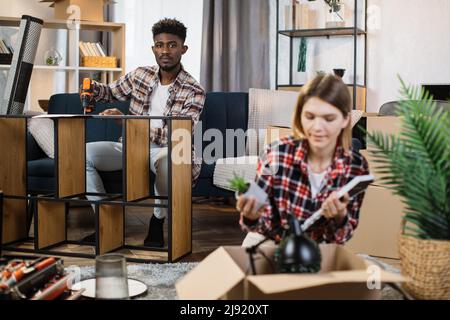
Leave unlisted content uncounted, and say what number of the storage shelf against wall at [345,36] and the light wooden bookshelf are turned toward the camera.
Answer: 2

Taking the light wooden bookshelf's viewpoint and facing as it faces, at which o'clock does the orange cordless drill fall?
The orange cordless drill is roughly at 12 o'clock from the light wooden bookshelf.

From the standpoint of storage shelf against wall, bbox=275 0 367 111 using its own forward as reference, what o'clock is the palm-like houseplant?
The palm-like houseplant is roughly at 12 o'clock from the storage shelf against wall.

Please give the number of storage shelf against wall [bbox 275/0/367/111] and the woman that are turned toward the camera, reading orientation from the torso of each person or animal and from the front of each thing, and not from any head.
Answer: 2

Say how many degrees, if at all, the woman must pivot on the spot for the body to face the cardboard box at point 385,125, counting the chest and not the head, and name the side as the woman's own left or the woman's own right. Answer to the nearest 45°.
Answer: approximately 180°
